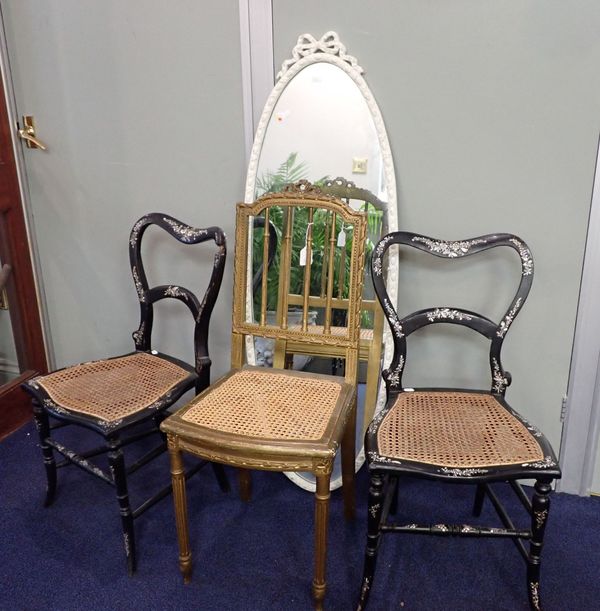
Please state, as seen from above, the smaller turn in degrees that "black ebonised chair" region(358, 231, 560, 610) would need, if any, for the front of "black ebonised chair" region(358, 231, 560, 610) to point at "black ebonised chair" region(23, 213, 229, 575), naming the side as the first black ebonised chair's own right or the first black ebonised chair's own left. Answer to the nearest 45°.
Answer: approximately 90° to the first black ebonised chair's own right

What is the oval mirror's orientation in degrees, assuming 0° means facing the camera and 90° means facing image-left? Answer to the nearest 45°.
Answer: approximately 0°

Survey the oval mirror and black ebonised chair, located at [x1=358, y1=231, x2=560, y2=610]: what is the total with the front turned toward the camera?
2

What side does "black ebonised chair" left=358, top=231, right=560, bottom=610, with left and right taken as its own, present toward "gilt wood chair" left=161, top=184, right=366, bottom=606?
right

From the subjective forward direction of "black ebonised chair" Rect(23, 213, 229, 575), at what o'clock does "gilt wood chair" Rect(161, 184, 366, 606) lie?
The gilt wood chair is roughly at 9 o'clock from the black ebonised chair.

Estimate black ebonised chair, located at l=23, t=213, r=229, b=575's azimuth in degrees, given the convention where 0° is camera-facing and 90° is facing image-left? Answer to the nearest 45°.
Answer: approximately 45°
